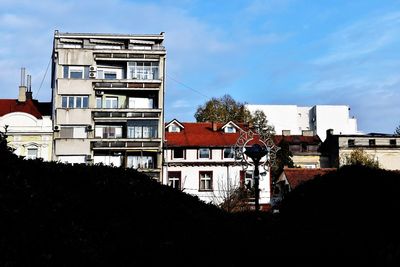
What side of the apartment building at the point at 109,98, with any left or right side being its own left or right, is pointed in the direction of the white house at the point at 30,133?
right

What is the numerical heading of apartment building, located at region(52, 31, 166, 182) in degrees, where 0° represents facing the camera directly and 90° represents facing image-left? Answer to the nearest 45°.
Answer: approximately 0°

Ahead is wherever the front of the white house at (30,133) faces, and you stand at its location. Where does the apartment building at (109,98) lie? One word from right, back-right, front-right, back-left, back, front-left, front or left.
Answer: left

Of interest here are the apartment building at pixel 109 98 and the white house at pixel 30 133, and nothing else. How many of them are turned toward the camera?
2
